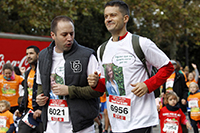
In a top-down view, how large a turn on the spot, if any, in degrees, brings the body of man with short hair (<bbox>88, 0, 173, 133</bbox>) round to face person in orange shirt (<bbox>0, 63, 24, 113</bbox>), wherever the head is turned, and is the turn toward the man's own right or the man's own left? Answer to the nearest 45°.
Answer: approximately 90° to the man's own right

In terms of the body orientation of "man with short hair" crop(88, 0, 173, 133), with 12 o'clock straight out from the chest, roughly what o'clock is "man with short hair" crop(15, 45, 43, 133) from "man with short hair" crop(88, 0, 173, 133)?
"man with short hair" crop(15, 45, 43, 133) is roughly at 3 o'clock from "man with short hair" crop(88, 0, 173, 133).

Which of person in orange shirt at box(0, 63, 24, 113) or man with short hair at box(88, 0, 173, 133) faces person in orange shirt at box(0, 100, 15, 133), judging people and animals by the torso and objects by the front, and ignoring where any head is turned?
person in orange shirt at box(0, 63, 24, 113)

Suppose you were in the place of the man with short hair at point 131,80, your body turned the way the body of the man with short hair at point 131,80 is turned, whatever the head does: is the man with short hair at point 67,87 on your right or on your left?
on your right

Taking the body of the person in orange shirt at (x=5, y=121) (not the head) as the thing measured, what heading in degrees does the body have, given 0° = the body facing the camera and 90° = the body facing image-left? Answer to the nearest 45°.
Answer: approximately 45°
